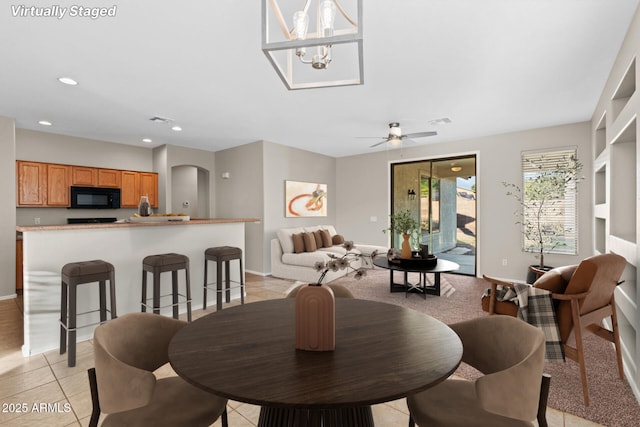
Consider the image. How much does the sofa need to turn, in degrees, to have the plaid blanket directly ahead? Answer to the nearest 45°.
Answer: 0° — it already faces it

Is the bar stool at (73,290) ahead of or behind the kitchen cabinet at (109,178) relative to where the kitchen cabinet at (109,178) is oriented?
ahead

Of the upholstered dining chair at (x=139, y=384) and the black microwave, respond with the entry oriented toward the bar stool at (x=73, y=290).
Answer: the black microwave

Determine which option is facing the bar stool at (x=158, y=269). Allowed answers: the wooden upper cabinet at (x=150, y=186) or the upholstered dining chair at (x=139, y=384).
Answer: the wooden upper cabinet

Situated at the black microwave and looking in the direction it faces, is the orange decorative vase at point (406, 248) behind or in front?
in front

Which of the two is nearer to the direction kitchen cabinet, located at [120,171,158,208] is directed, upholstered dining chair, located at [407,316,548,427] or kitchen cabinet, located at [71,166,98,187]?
the upholstered dining chair

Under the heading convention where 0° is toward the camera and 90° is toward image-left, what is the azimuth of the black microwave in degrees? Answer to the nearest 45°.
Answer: approximately 0°

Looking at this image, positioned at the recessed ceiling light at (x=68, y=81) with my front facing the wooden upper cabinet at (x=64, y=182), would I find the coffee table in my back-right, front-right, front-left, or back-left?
back-right

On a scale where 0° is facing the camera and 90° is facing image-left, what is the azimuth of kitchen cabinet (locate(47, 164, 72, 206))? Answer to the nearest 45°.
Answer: approximately 0°

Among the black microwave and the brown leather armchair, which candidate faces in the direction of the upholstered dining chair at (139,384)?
the black microwave

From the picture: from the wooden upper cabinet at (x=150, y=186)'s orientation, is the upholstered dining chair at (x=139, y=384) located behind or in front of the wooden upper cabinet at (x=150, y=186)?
in front
